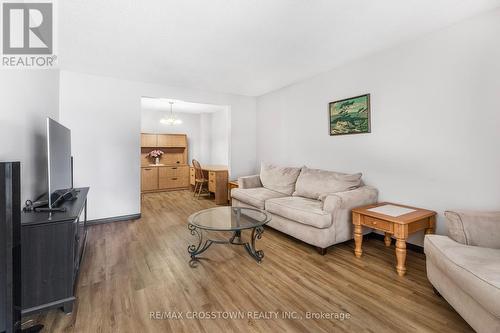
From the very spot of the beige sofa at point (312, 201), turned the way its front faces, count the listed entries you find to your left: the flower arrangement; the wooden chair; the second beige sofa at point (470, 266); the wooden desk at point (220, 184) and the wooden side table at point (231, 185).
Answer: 1

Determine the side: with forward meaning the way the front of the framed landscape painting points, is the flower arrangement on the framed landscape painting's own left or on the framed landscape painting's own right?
on the framed landscape painting's own right

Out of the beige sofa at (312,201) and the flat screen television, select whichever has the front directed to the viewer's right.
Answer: the flat screen television

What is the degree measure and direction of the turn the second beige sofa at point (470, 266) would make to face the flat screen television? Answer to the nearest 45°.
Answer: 0° — it already faces it

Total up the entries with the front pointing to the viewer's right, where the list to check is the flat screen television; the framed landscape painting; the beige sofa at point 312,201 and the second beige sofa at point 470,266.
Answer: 1

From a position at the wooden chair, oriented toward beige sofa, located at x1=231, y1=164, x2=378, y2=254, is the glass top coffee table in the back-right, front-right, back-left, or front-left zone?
front-right

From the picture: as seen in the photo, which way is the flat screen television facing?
to the viewer's right

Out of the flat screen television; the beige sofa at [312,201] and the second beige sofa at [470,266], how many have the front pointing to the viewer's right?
1

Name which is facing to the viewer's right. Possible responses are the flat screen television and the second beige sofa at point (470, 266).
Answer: the flat screen television

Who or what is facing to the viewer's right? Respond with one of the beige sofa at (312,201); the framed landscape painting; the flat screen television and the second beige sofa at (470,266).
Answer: the flat screen television

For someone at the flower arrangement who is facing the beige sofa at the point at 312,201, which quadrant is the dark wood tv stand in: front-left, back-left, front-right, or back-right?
front-right

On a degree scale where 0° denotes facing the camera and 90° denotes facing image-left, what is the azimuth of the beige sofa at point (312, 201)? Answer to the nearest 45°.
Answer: approximately 45°

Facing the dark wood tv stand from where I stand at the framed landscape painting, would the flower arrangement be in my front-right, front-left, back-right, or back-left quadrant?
front-right

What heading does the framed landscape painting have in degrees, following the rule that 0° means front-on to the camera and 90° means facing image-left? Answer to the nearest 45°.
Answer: approximately 45°

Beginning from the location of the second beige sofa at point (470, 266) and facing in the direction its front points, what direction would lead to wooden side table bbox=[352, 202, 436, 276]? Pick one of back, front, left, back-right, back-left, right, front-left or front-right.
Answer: right

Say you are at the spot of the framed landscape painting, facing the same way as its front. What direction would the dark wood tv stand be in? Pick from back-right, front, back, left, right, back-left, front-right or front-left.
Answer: front
